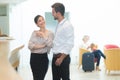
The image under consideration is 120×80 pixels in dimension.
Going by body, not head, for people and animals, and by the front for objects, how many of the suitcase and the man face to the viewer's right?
0

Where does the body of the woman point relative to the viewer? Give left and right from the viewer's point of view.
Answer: facing the viewer and to the right of the viewer

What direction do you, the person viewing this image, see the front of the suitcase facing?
facing the viewer

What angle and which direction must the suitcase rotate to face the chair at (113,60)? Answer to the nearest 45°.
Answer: approximately 45° to its left

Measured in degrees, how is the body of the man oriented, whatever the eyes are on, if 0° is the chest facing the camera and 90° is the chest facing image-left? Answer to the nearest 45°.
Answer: approximately 45°
